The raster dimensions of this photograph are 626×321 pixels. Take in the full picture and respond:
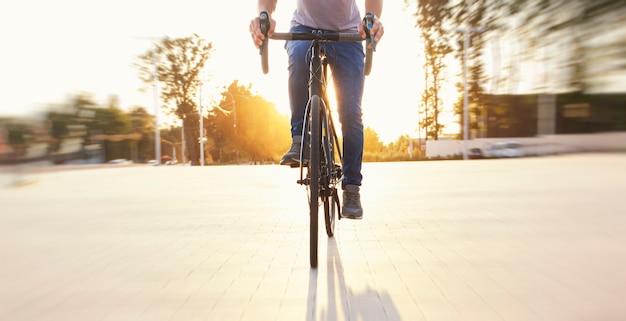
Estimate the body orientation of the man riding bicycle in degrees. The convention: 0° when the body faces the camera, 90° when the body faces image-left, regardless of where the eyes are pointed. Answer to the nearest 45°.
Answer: approximately 0°
